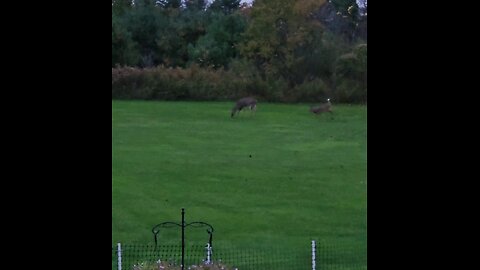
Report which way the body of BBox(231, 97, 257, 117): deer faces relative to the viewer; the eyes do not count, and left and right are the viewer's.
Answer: facing to the left of the viewer

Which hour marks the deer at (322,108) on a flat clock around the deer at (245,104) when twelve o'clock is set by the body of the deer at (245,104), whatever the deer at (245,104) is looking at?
the deer at (322,108) is roughly at 6 o'clock from the deer at (245,104).

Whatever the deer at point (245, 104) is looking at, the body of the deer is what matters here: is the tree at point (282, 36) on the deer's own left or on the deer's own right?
on the deer's own right
